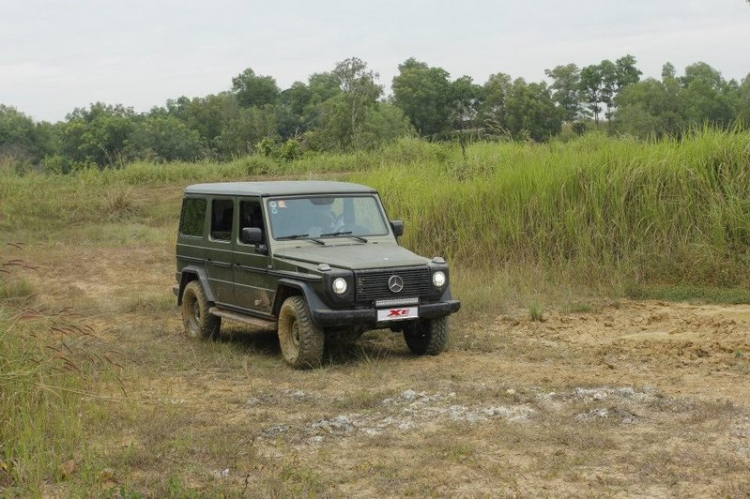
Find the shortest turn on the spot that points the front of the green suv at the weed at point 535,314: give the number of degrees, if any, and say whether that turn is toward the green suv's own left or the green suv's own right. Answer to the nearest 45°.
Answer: approximately 90° to the green suv's own left

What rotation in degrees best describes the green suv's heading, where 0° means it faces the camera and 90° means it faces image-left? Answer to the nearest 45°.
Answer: approximately 315°

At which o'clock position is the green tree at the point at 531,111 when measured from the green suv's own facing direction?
The green tree is roughly at 8 o'clock from the green suv.

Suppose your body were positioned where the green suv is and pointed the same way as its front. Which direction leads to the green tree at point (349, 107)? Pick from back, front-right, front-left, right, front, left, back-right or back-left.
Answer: back-left

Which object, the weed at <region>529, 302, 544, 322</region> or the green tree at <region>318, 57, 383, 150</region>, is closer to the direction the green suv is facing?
the weed

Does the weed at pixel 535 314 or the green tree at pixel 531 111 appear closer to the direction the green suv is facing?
the weed
